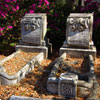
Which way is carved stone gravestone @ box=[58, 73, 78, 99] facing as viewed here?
toward the camera

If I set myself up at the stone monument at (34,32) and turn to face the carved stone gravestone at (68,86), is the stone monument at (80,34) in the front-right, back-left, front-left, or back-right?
front-left

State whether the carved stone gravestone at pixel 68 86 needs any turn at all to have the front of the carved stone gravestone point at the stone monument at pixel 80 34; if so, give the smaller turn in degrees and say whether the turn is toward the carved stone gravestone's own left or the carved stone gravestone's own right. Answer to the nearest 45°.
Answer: approximately 180°

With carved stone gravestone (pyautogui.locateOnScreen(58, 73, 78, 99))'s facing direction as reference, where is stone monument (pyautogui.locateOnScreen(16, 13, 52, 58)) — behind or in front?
behind

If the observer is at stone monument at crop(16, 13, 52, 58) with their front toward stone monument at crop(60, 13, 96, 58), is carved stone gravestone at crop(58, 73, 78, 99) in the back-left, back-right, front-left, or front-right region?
front-right

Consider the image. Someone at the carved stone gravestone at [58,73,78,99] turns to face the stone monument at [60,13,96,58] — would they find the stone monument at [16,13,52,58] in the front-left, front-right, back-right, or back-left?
front-left
